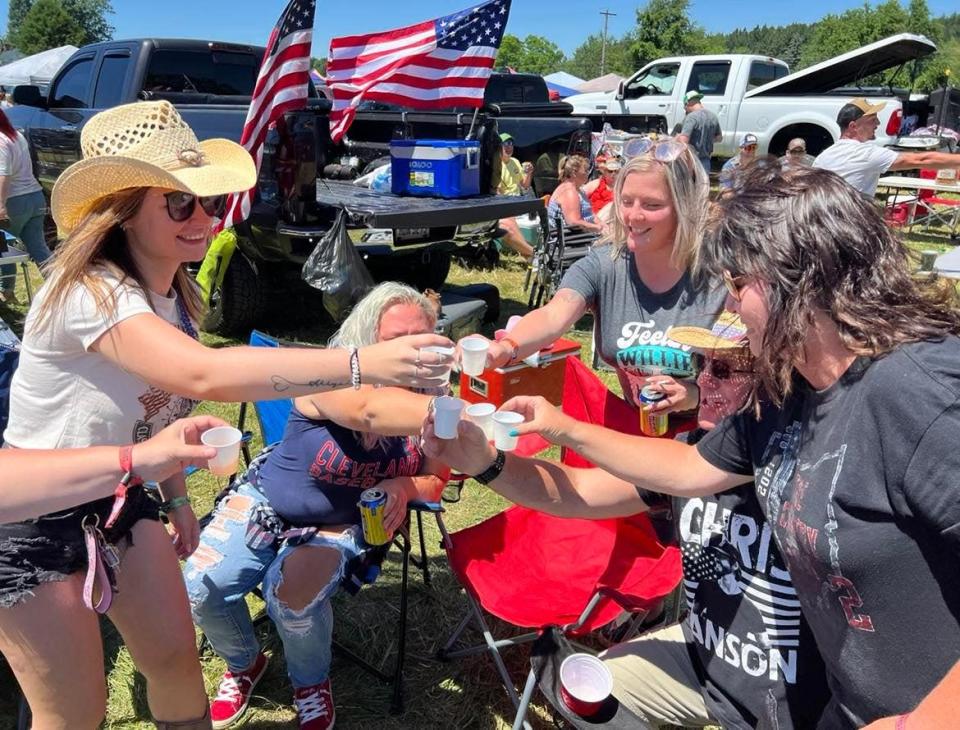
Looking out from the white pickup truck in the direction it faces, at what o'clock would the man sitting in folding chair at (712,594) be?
The man sitting in folding chair is roughly at 9 o'clock from the white pickup truck.

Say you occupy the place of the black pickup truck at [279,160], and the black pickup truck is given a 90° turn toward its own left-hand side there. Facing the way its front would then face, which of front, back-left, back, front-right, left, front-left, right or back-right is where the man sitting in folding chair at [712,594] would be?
front-left

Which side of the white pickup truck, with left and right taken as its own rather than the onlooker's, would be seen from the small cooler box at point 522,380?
left

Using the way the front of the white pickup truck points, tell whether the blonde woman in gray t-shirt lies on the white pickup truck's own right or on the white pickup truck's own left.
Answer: on the white pickup truck's own left

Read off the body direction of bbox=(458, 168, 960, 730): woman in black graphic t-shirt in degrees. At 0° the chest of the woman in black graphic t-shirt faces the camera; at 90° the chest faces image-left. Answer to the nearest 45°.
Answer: approximately 45°

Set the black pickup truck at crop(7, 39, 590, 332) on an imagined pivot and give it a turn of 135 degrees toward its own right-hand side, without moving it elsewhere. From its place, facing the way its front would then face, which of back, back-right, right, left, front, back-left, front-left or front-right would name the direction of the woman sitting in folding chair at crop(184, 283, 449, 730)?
right

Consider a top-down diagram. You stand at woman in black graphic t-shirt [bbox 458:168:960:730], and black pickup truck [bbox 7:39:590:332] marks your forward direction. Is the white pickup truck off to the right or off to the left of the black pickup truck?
right

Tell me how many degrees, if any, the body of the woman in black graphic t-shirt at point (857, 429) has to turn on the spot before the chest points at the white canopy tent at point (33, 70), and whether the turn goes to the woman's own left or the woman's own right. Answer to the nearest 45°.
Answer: approximately 90° to the woman's own right

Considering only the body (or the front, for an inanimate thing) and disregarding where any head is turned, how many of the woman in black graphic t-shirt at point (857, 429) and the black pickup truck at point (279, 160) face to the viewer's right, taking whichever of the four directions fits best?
0

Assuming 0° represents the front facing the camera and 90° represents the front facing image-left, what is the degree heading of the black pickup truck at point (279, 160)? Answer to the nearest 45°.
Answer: approximately 135°

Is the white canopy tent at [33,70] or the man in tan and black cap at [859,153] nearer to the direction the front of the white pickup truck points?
the white canopy tent

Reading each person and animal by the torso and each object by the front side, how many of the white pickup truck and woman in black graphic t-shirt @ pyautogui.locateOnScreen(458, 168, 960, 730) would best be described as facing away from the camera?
0

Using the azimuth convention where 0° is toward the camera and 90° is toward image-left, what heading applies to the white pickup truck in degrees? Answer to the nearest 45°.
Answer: approximately 90°

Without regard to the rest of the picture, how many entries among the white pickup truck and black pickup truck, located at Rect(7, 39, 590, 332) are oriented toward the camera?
0
